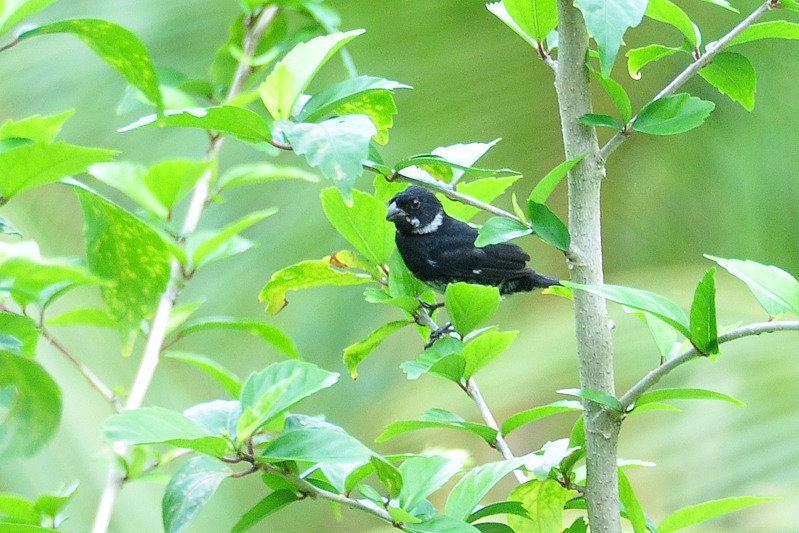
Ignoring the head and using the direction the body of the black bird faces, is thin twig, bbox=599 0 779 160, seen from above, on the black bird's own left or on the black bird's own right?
on the black bird's own left

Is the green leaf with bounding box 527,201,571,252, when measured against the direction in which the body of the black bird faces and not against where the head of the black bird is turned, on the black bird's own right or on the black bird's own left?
on the black bird's own left

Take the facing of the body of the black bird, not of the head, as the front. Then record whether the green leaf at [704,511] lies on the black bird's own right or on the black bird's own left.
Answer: on the black bird's own left

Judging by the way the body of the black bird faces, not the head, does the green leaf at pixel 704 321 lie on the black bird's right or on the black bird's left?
on the black bird's left

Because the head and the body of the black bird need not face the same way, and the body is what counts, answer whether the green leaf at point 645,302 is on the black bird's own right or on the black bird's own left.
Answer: on the black bird's own left

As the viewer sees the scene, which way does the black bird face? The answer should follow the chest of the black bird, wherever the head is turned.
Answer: to the viewer's left
